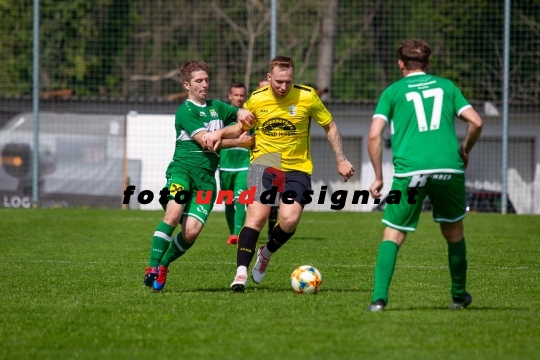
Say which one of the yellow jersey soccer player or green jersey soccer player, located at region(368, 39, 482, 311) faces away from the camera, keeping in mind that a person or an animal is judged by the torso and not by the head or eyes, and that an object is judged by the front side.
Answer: the green jersey soccer player

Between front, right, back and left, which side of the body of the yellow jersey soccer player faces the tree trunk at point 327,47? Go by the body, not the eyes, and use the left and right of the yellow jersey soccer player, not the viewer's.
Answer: back

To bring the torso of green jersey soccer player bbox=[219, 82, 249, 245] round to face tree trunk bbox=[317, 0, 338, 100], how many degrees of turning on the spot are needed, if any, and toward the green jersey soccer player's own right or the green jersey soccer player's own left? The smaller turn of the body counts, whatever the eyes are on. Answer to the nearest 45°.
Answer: approximately 180°

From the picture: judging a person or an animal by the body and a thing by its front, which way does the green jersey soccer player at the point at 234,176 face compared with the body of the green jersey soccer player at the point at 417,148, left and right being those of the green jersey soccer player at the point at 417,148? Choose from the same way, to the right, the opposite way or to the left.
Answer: the opposite way

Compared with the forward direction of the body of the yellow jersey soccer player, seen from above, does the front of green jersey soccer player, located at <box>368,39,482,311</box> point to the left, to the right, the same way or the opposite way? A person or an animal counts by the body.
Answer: the opposite way

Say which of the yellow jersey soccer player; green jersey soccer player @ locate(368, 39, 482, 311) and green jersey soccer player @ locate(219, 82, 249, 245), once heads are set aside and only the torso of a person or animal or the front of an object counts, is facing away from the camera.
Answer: green jersey soccer player @ locate(368, 39, 482, 311)

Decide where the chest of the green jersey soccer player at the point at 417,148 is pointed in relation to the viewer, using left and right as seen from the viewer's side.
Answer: facing away from the viewer

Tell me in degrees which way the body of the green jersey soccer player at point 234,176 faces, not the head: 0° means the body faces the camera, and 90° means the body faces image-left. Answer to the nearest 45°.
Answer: approximately 0°

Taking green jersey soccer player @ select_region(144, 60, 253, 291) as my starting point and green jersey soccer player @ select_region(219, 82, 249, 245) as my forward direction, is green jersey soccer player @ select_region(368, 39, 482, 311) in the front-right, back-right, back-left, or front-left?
back-right

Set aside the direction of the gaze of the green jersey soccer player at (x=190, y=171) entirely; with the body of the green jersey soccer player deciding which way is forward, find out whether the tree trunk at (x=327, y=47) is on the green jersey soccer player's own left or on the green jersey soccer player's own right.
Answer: on the green jersey soccer player's own left
